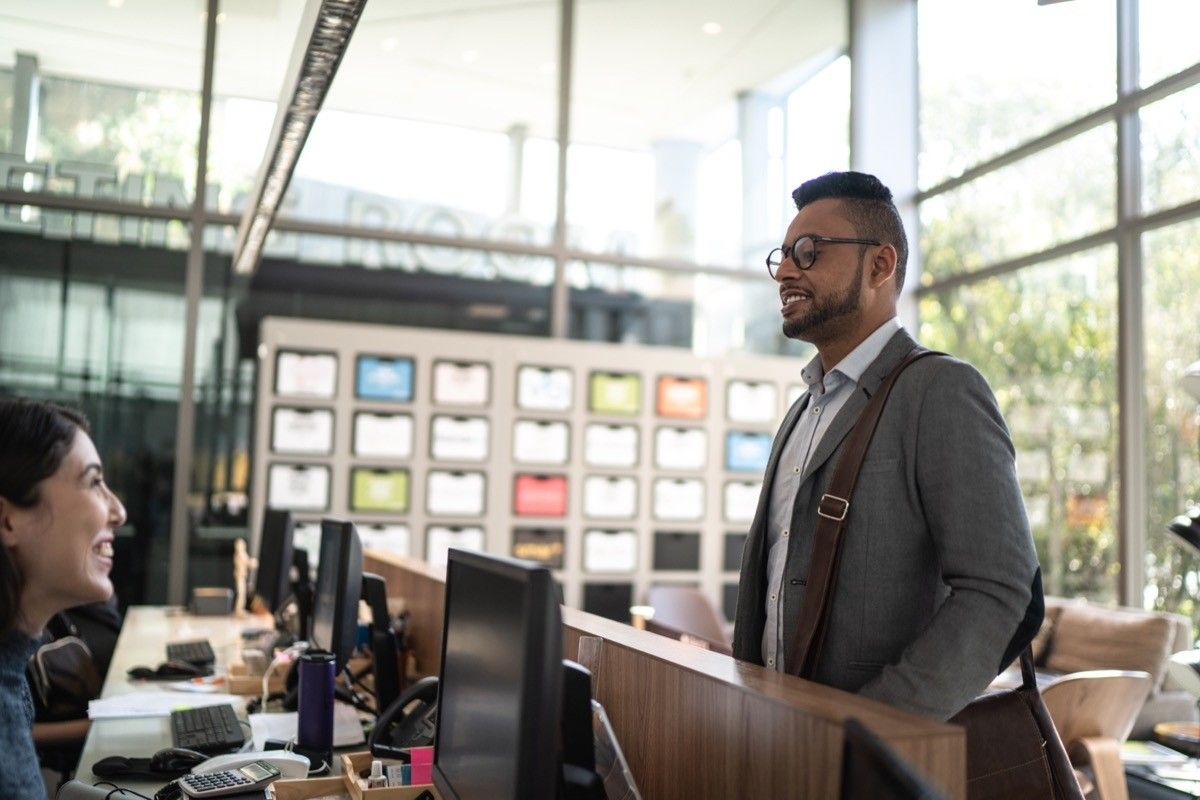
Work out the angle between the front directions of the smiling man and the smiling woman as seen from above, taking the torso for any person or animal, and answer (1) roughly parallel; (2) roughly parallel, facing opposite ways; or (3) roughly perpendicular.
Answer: roughly parallel, facing opposite ways

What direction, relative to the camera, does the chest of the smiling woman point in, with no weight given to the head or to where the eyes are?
to the viewer's right

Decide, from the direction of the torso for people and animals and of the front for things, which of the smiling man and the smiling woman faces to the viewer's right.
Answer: the smiling woman

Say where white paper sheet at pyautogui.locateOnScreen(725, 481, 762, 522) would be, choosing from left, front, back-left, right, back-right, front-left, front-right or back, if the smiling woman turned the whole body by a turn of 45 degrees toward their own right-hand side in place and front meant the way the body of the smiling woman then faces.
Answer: left

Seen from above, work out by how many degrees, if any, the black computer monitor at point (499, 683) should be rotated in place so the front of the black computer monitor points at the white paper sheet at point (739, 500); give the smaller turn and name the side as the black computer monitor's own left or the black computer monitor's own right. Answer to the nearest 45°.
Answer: approximately 135° to the black computer monitor's own right

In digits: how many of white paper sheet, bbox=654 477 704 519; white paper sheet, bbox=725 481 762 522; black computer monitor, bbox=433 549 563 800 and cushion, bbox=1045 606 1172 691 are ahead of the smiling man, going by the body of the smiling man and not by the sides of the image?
1

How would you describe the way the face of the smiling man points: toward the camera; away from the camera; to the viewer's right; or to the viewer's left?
to the viewer's left

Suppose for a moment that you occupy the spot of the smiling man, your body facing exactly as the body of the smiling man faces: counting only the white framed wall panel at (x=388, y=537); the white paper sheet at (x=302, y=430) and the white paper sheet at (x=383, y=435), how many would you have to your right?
3

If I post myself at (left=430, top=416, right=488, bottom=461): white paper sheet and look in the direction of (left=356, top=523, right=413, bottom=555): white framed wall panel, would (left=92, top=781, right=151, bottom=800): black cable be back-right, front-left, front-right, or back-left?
front-left

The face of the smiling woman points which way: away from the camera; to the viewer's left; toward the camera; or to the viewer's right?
to the viewer's right

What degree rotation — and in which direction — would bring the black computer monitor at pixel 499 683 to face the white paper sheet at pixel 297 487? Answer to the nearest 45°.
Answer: approximately 135° to its right

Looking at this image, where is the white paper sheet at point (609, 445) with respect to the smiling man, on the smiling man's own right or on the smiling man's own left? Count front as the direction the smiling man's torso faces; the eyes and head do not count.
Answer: on the smiling man's own right

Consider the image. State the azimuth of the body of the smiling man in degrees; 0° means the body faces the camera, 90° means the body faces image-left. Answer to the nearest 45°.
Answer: approximately 45°

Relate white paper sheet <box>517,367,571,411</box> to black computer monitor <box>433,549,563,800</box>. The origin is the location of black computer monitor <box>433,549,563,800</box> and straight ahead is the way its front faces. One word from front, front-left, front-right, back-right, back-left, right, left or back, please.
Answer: back-right
